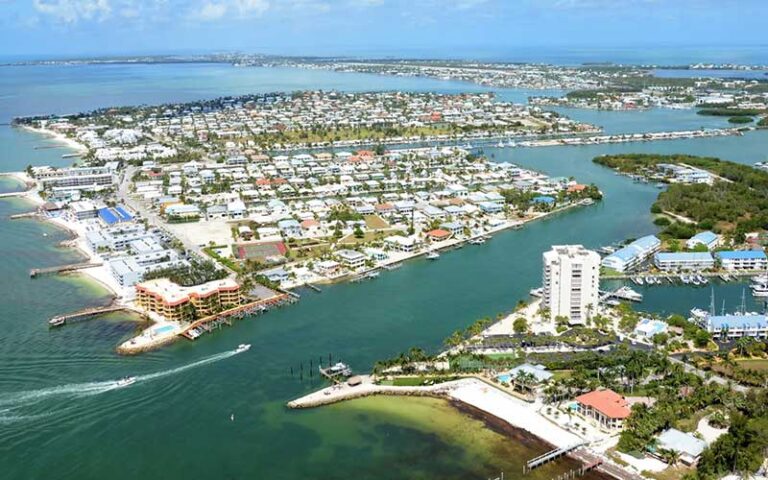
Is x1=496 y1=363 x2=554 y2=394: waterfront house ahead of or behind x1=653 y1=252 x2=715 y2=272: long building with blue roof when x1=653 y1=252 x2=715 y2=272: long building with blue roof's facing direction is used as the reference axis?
ahead

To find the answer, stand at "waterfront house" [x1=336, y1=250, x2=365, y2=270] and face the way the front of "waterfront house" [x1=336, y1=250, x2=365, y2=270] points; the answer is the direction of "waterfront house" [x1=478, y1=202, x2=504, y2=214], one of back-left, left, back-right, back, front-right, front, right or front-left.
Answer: left

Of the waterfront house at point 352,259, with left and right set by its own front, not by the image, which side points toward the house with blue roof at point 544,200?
left

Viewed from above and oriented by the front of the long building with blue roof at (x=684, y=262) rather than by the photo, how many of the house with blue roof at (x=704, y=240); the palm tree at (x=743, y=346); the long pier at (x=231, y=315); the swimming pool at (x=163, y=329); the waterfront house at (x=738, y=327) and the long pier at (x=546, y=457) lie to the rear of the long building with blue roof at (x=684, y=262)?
1

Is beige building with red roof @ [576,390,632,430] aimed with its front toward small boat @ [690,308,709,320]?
no

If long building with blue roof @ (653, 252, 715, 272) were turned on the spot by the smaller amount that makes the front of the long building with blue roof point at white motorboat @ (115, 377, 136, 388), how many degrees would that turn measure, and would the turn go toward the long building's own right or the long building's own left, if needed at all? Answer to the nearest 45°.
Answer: approximately 45° to the long building's own right

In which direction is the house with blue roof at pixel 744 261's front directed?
toward the camera

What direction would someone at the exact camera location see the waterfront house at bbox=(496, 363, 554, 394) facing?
facing the viewer and to the left of the viewer

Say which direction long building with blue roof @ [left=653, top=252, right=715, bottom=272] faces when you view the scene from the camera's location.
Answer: facing the viewer

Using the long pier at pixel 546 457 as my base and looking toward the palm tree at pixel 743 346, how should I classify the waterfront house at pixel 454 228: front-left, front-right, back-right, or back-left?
front-left

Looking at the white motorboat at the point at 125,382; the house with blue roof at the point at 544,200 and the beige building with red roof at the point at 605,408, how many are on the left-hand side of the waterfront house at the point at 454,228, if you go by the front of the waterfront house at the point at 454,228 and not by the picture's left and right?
1

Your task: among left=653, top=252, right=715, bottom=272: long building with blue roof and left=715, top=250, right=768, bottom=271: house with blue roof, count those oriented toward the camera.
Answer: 2

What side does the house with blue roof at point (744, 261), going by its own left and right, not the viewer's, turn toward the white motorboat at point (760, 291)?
front

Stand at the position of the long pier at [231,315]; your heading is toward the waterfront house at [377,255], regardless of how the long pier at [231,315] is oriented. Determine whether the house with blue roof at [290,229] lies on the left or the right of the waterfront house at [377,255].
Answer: left

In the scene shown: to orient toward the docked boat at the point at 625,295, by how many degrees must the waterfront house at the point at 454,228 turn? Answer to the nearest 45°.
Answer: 0° — it already faces it

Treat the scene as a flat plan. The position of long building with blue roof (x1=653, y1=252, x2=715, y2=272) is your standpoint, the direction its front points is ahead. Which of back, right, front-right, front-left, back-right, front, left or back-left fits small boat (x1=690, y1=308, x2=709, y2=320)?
front
